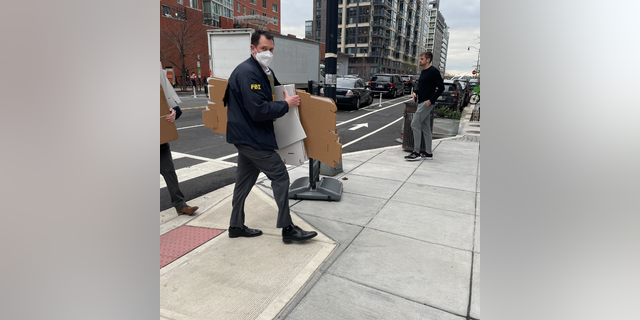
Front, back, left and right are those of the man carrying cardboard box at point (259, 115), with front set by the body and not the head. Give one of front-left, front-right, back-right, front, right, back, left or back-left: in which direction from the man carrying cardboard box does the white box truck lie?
left

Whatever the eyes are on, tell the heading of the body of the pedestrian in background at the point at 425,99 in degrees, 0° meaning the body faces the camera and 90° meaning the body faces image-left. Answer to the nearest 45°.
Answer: approximately 90°

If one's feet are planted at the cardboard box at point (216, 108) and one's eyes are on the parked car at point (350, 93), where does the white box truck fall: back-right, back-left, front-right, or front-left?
front-left

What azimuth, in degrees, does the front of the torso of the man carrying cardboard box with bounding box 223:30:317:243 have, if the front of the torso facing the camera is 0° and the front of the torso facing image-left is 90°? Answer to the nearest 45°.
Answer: approximately 270°
